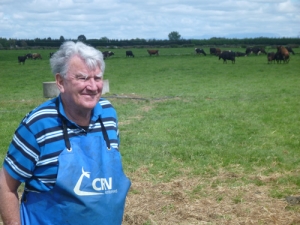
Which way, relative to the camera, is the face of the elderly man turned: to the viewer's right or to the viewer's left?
to the viewer's right

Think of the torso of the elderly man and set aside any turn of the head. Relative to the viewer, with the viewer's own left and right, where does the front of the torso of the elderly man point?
facing the viewer and to the right of the viewer
